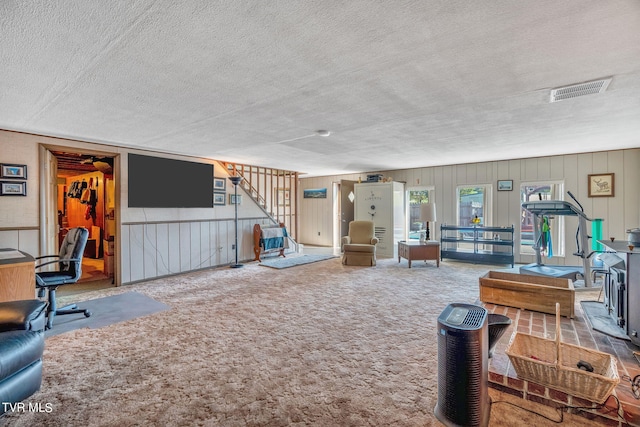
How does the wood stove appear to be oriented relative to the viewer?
to the viewer's left

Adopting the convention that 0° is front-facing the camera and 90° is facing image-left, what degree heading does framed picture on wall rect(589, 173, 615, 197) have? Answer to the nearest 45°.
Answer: approximately 0°

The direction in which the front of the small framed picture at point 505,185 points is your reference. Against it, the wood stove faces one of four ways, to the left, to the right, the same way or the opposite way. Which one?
to the right

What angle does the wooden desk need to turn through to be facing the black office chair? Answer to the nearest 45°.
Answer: approximately 45° to its left

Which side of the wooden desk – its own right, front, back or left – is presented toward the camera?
right

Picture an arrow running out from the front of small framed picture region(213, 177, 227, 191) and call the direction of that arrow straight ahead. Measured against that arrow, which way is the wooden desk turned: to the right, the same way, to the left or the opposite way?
to the left

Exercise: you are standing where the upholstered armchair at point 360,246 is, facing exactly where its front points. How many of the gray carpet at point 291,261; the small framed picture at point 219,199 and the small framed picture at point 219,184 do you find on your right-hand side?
3

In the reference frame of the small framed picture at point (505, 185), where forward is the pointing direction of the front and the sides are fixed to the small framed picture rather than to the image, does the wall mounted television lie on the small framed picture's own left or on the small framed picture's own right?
on the small framed picture's own right

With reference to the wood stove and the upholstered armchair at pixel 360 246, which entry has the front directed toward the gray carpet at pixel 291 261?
the wood stove

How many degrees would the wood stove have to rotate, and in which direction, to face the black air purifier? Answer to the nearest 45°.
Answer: approximately 90° to its left
